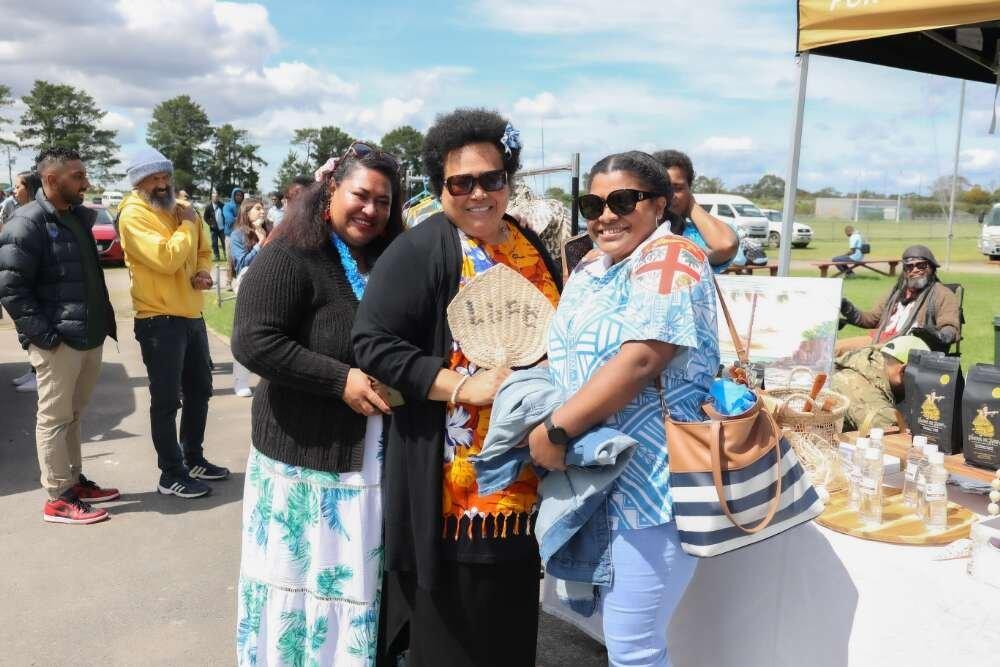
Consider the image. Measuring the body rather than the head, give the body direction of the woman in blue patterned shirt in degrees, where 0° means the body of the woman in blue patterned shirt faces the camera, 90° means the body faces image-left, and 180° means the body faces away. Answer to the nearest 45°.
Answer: approximately 45°

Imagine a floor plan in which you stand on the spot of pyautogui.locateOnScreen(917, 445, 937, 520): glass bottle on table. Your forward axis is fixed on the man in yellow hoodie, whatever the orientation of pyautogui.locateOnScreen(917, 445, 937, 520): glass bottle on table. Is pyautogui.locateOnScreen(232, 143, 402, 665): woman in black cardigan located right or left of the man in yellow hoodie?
left

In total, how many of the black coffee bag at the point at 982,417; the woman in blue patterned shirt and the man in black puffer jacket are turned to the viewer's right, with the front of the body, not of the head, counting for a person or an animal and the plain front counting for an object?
1

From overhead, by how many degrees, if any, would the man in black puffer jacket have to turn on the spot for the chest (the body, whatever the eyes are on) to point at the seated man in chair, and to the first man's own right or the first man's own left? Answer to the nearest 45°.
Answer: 0° — they already face them

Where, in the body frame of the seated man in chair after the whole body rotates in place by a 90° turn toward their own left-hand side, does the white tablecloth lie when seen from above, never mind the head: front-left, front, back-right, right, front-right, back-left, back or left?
front-right

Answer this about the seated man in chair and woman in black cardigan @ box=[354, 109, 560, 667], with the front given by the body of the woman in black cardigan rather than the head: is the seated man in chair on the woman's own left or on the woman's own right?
on the woman's own left

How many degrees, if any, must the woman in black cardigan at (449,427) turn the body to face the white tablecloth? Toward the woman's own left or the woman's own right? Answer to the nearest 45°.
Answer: approximately 45° to the woman's own left

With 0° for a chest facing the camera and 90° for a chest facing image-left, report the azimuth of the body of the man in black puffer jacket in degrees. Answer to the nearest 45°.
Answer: approximately 270°
